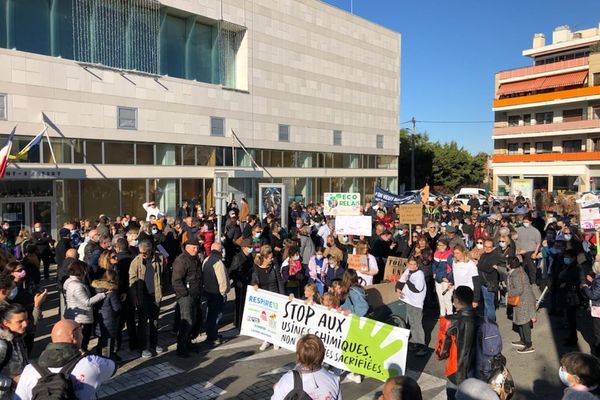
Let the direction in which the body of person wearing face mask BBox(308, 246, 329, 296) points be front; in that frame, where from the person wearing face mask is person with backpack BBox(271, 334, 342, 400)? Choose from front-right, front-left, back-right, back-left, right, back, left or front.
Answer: front

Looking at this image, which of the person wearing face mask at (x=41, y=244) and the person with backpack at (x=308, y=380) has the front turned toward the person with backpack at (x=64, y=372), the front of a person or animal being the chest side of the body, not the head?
the person wearing face mask

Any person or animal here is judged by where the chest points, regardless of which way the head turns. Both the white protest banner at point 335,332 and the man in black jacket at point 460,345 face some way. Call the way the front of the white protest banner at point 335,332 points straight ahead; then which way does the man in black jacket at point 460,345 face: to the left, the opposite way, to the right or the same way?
to the right

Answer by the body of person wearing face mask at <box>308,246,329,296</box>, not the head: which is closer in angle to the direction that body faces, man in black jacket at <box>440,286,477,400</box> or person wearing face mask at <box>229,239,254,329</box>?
the man in black jacket

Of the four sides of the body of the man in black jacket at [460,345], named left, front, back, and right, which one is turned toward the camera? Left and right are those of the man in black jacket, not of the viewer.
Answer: left

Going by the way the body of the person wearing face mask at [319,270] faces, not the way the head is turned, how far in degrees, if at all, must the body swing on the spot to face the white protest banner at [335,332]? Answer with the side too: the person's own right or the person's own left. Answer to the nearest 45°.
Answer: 0° — they already face it

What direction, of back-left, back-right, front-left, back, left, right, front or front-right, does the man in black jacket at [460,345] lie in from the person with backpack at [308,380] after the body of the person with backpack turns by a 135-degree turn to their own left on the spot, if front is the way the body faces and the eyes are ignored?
back

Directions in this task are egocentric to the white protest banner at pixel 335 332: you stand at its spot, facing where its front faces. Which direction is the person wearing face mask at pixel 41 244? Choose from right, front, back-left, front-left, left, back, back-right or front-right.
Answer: back-right

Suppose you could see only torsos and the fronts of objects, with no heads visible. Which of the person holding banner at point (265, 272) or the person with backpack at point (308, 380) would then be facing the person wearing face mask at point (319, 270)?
the person with backpack

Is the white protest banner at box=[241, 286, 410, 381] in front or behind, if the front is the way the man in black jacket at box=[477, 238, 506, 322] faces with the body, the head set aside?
in front

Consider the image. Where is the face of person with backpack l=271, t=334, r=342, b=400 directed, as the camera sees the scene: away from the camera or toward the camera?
away from the camera
